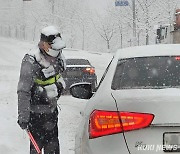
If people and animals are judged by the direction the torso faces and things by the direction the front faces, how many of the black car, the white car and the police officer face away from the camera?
2

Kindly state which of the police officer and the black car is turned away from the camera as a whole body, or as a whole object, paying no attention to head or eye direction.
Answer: the black car

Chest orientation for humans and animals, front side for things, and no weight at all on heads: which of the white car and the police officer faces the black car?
the white car

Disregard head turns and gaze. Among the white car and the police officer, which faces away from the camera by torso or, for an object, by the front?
the white car

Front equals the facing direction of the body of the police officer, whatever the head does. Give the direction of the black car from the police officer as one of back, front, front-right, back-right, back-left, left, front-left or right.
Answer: back-left

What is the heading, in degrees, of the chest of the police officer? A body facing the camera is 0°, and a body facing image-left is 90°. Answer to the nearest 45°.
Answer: approximately 315°

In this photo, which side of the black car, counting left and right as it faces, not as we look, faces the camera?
back

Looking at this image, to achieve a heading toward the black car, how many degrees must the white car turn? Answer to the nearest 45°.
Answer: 0° — it already faces it

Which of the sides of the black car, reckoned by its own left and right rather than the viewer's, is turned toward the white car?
back

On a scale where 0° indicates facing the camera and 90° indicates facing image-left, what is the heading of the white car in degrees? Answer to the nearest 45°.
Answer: approximately 180°

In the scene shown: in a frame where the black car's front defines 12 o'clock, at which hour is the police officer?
The police officer is roughly at 6 o'clock from the black car.
